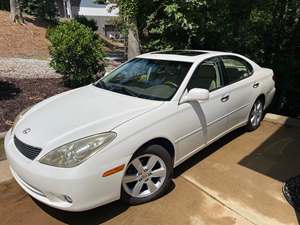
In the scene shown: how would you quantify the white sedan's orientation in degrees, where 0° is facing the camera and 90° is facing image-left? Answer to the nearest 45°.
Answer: approximately 45°

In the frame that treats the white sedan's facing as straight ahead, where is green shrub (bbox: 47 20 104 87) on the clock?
The green shrub is roughly at 4 o'clock from the white sedan.

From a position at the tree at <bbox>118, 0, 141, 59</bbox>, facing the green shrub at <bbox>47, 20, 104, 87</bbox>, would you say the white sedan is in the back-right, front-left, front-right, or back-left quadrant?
front-left

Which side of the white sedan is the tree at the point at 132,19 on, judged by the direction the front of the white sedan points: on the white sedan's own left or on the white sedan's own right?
on the white sedan's own right
